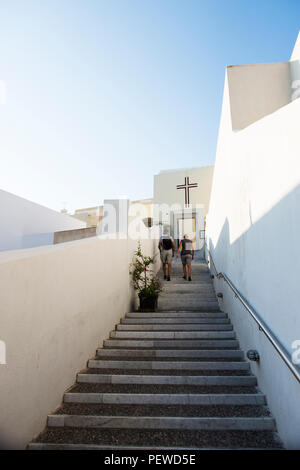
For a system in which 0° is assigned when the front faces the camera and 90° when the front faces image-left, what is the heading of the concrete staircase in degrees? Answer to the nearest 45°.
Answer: approximately 0°

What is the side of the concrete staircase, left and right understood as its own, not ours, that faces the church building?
back
